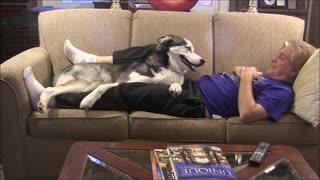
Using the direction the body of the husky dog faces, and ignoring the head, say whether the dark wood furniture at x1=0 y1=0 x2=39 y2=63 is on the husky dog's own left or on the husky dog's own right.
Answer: on the husky dog's own left

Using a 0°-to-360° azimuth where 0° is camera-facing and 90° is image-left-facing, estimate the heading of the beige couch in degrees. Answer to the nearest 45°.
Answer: approximately 0°

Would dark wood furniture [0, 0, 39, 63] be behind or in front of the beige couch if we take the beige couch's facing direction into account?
behind

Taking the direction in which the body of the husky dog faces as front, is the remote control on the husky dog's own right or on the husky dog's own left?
on the husky dog's own right

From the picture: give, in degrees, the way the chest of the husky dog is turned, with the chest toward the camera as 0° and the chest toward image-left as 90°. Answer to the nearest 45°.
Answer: approximately 270°

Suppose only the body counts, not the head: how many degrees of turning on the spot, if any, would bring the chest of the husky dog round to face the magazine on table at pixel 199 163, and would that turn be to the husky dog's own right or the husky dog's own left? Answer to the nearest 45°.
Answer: approximately 90° to the husky dog's own right

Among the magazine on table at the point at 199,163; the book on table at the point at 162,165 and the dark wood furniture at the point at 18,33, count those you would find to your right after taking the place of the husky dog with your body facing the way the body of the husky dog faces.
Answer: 2

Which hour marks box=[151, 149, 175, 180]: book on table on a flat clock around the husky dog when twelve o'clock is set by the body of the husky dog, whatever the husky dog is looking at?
The book on table is roughly at 3 o'clock from the husky dog.

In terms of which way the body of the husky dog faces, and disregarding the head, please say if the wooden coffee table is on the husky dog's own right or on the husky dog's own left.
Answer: on the husky dog's own right
